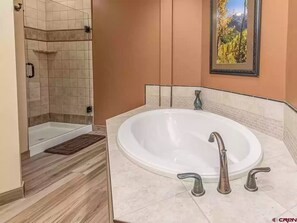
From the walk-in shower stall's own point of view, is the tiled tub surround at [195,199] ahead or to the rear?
ahead

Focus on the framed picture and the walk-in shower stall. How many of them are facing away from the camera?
0

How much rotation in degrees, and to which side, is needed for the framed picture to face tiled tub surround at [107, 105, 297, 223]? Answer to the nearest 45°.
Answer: approximately 45° to its left

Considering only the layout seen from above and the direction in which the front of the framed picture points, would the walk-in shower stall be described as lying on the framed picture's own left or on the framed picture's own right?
on the framed picture's own right

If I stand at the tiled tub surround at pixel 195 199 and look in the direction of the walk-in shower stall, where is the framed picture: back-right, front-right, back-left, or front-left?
front-right
